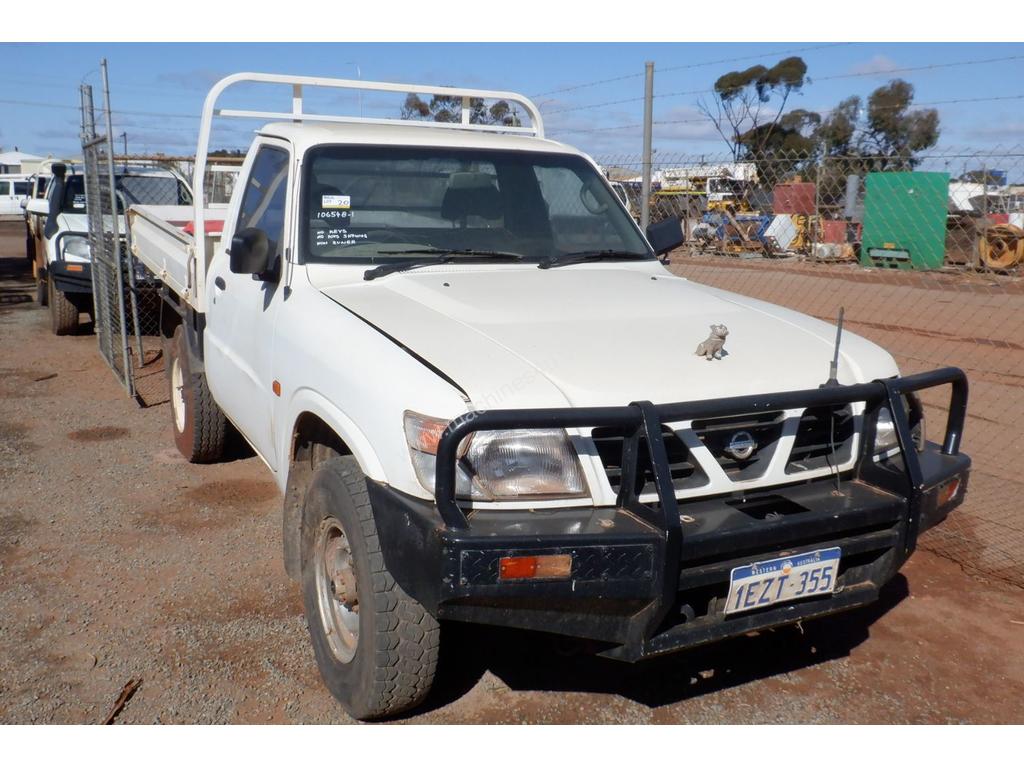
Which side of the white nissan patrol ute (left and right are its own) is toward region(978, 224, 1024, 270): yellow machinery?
left

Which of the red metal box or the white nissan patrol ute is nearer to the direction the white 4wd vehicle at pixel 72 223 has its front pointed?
the white nissan patrol ute

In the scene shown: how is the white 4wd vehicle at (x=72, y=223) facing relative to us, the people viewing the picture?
facing the viewer

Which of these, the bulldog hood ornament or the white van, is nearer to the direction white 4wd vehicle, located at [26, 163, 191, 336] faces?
the bulldog hood ornament

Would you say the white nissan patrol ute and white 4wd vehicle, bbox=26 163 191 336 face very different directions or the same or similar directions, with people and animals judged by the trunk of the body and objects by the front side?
same or similar directions

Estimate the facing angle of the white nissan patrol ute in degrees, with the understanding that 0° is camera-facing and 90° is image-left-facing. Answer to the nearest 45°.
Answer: approximately 315°

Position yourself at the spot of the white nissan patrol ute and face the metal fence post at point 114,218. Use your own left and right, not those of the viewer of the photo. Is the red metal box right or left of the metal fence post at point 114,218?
right

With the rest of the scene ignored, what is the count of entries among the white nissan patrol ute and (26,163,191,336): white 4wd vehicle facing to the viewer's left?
0

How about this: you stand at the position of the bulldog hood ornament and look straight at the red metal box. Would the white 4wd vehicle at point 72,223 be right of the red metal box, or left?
left

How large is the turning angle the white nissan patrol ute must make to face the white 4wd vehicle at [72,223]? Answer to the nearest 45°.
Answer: approximately 180°

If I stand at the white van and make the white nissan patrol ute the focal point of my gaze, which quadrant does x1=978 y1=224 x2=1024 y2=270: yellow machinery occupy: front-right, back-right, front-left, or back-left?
front-left

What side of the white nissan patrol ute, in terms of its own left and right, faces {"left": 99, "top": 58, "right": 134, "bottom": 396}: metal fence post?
back

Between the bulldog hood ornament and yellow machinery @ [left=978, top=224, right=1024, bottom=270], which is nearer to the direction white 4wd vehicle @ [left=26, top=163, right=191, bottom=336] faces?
the bulldog hood ornament

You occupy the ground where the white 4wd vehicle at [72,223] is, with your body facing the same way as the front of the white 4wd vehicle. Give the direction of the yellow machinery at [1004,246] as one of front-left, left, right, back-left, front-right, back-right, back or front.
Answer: left
